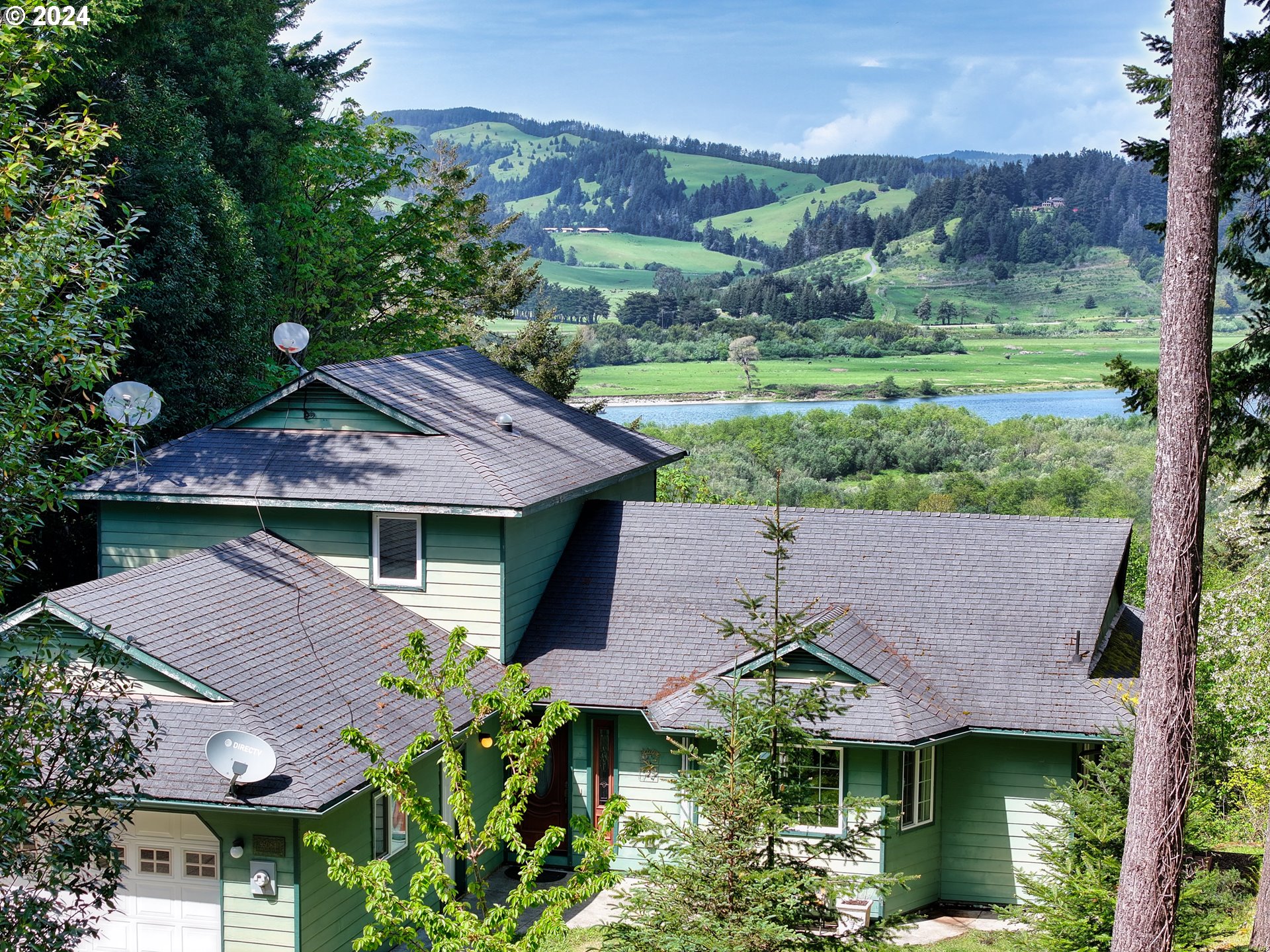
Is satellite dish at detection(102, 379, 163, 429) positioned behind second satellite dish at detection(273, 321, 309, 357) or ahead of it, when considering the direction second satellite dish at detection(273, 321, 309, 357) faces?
ahead

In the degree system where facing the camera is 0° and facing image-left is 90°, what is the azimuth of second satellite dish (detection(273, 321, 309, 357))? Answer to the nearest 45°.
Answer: approximately 0°

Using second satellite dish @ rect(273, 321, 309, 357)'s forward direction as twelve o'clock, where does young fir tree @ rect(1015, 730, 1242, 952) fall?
The young fir tree is roughly at 11 o'clock from the second satellite dish.

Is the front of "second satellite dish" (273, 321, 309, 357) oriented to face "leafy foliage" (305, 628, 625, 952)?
yes
